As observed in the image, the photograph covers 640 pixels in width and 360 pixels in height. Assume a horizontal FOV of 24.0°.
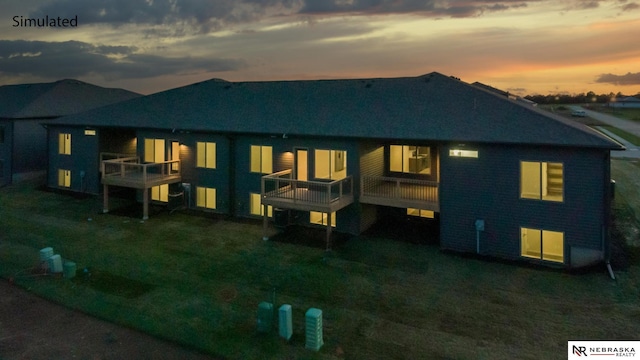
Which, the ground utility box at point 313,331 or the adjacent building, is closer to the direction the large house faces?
the adjacent building

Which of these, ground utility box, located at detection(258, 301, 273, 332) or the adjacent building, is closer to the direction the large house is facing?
the adjacent building

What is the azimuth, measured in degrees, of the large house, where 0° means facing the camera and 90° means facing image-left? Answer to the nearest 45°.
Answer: approximately 225°

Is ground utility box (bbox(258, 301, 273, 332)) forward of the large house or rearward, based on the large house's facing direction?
rearward

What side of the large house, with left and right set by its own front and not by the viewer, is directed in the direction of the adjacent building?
left

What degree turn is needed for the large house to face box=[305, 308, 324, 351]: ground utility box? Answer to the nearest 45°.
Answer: approximately 135° to its right
